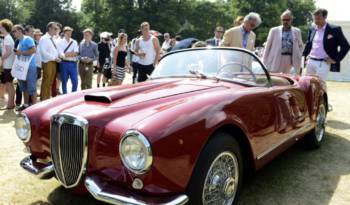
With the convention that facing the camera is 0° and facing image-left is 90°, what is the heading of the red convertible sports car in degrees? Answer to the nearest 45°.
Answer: approximately 45°

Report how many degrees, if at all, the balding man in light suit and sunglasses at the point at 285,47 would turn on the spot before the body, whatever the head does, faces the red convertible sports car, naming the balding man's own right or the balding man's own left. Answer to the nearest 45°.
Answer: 0° — they already face it

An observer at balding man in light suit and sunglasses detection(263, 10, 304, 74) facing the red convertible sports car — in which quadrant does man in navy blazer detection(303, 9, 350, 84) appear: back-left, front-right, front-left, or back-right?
back-left

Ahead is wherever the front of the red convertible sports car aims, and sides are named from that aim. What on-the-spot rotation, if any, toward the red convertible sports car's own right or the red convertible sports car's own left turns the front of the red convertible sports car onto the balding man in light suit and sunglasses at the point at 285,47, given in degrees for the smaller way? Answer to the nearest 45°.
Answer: approximately 180°

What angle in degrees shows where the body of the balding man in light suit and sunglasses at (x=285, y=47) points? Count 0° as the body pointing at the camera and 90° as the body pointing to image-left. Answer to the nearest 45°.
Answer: approximately 0°

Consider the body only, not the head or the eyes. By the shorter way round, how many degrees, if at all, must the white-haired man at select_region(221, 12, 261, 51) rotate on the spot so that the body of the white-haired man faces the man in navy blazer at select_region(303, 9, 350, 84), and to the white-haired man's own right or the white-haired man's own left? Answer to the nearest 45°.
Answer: approximately 90° to the white-haired man's own left

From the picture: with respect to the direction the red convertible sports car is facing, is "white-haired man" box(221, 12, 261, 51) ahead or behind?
behind

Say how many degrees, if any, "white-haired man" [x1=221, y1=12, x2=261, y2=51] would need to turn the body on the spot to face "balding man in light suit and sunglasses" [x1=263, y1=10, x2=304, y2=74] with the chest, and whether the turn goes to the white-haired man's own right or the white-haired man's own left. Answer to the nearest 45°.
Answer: approximately 90° to the white-haired man's own left

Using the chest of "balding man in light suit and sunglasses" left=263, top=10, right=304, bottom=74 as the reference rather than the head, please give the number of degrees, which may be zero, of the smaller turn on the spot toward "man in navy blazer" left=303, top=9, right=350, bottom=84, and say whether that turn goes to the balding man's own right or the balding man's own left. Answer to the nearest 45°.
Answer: approximately 90° to the balding man's own left

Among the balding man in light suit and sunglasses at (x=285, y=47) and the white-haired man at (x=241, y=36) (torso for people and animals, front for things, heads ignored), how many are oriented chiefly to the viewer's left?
0
